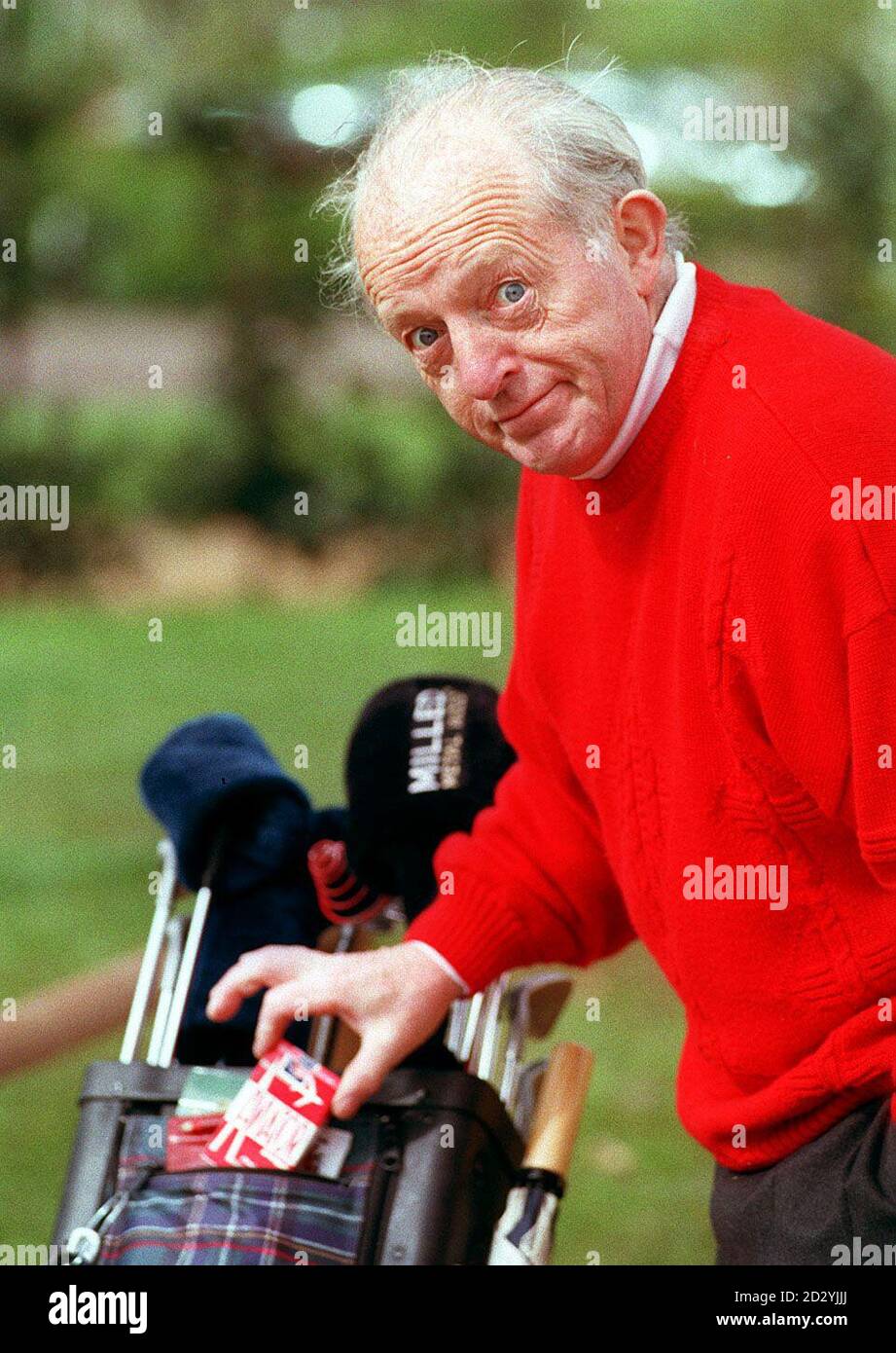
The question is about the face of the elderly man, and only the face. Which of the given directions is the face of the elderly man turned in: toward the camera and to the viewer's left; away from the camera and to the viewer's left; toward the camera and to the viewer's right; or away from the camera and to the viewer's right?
toward the camera and to the viewer's left

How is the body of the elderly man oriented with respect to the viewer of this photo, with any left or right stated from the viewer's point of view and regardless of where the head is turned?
facing the viewer and to the left of the viewer

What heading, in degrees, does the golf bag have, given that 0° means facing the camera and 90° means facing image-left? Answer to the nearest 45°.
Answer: approximately 0°

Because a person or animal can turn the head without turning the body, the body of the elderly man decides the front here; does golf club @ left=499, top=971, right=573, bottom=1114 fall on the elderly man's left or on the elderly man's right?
on the elderly man's right

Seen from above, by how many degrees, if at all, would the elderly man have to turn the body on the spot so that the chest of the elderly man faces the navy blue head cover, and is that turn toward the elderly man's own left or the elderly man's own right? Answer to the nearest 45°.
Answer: approximately 90° to the elderly man's own right
